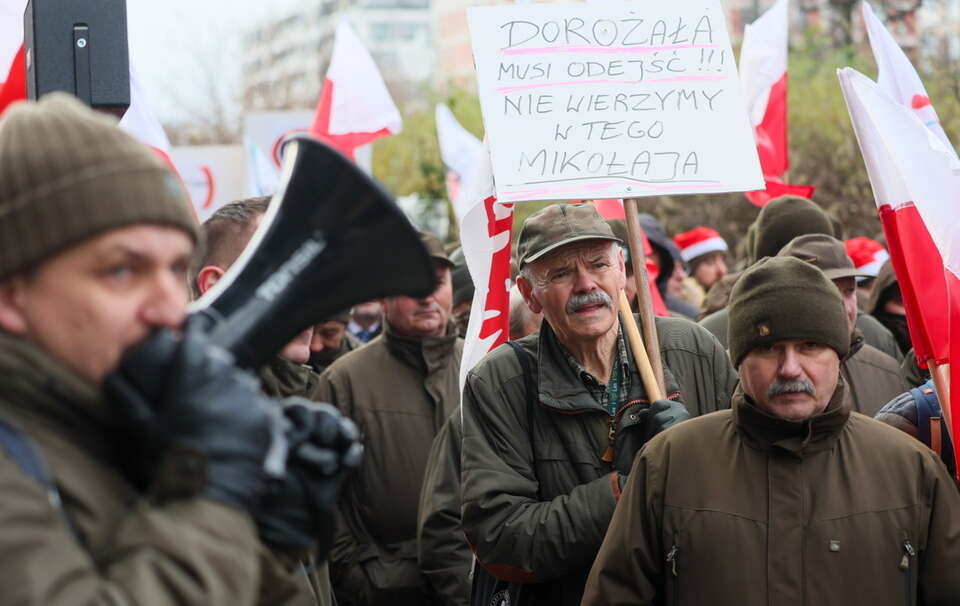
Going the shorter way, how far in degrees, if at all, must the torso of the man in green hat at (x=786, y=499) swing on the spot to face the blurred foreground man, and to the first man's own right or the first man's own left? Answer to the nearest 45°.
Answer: approximately 45° to the first man's own right

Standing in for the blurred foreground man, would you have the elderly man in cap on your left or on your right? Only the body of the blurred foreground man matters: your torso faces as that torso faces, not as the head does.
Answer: on your left

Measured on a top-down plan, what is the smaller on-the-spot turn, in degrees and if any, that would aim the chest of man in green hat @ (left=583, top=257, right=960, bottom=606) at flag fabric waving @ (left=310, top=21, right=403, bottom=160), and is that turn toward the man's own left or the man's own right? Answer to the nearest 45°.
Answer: approximately 135° to the man's own right

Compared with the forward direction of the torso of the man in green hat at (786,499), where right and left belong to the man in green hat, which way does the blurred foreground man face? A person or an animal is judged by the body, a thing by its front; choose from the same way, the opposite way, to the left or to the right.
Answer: to the left

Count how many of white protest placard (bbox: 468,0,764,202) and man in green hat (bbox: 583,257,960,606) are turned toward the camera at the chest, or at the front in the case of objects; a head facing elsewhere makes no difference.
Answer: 2

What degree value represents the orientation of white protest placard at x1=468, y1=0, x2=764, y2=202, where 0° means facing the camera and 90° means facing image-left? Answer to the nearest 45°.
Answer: approximately 0°

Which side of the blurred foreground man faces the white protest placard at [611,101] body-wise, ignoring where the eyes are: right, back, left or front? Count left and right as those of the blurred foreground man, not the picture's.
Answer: left

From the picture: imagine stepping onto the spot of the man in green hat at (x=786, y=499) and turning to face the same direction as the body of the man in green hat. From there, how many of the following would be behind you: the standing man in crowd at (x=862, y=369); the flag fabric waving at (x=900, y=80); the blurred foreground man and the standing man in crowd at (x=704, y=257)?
3

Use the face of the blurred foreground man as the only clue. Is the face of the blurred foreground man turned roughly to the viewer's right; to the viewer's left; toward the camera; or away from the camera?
to the viewer's right
